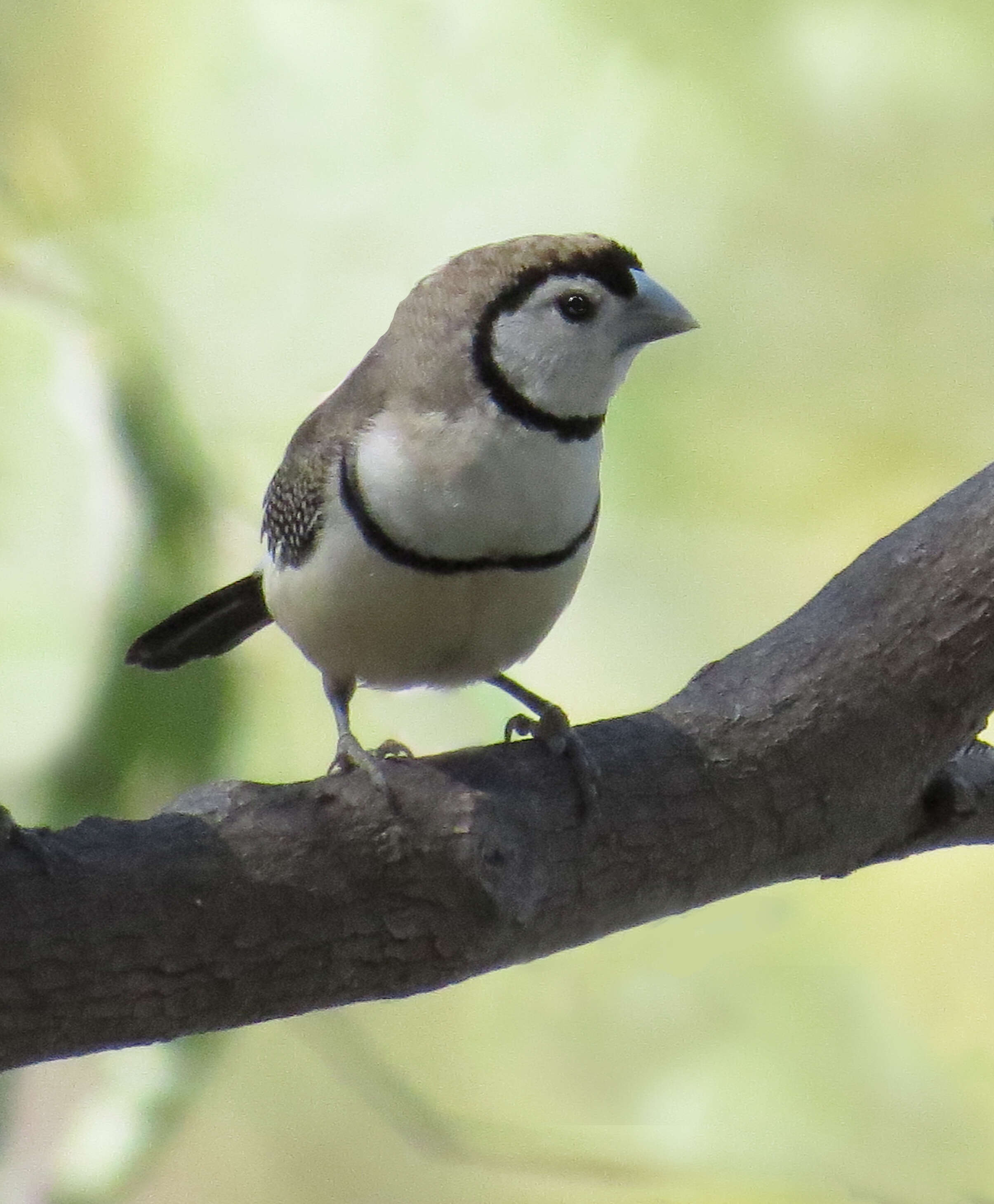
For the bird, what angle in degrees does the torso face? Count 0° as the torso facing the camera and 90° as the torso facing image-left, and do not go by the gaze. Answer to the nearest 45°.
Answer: approximately 315°
